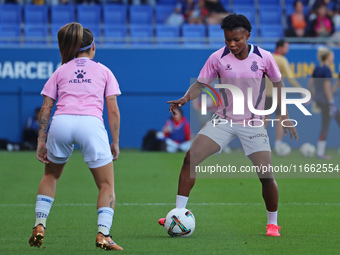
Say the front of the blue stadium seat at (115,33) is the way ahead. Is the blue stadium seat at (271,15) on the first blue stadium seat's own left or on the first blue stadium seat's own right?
on the first blue stadium seat's own left

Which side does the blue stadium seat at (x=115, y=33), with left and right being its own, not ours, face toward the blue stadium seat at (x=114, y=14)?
back

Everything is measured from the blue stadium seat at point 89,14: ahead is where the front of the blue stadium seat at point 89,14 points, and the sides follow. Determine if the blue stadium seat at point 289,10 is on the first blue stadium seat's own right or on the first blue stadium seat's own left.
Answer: on the first blue stadium seat's own left

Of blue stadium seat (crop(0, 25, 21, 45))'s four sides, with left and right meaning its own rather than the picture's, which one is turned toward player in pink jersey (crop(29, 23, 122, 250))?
front

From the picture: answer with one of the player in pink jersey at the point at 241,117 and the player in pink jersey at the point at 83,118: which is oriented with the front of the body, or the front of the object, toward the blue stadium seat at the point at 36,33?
the player in pink jersey at the point at 83,118

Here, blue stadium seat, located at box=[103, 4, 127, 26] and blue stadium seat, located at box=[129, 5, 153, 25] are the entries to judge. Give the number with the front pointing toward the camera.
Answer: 2

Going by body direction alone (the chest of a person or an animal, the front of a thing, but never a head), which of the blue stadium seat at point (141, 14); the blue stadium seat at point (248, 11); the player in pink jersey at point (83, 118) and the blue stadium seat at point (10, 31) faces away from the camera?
the player in pink jersey

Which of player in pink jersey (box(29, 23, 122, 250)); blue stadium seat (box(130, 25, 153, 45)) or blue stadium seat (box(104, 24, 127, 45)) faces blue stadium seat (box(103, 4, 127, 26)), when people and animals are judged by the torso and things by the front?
the player in pink jersey

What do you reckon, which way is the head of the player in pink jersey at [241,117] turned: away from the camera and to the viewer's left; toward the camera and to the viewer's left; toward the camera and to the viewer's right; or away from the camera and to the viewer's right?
toward the camera and to the viewer's left

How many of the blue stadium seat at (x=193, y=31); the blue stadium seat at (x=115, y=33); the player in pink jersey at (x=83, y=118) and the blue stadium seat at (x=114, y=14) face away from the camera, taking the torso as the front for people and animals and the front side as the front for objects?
1

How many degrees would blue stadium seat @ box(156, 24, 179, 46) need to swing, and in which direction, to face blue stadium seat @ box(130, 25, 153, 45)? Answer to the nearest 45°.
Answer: approximately 90° to its right

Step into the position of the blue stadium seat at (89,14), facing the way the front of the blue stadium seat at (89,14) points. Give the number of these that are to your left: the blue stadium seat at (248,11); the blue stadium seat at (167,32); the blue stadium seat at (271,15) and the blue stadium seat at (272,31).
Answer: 4

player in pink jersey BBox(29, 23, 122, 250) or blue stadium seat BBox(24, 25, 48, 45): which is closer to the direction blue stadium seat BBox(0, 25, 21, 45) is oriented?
the player in pink jersey

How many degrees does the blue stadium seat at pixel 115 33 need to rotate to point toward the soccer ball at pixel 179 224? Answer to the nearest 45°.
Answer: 0° — it already faces it

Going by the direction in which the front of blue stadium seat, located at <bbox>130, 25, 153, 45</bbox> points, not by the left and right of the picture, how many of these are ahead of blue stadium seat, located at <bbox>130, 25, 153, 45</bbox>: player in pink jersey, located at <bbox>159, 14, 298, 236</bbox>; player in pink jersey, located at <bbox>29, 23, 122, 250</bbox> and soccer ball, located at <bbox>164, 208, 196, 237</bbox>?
3

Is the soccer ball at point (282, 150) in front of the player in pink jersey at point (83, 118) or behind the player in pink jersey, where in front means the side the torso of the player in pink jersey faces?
in front

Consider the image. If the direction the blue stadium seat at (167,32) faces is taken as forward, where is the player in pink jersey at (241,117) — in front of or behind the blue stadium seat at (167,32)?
in front

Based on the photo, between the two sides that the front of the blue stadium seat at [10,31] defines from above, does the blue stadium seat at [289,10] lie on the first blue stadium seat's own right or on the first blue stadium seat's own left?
on the first blue stadium seat's own left
